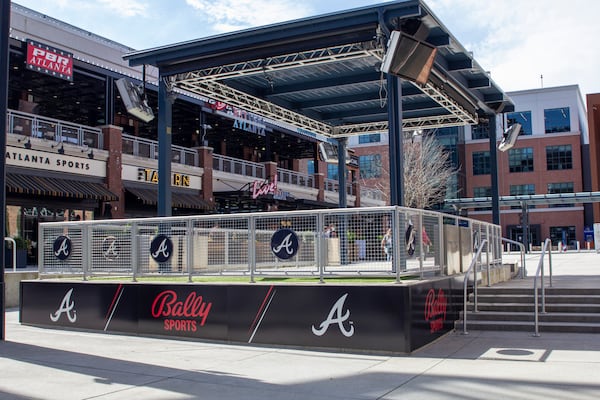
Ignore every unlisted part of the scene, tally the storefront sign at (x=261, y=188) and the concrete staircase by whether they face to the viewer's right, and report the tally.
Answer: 0

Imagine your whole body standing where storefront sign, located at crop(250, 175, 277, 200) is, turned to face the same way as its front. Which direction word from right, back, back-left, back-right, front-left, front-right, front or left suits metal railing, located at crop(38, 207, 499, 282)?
front-left

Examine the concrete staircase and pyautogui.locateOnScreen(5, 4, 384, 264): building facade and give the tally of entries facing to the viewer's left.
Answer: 0

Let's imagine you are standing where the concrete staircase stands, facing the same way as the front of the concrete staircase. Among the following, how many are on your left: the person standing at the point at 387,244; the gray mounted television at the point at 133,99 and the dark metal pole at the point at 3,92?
0

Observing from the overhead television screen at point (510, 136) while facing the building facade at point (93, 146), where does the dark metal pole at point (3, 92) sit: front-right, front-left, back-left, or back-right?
front-left

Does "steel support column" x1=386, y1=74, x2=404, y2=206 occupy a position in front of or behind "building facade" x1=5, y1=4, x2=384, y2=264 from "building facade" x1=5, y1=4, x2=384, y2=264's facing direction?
in front

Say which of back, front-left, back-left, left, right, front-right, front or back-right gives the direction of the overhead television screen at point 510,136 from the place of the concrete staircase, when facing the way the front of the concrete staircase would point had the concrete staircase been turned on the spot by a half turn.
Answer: front

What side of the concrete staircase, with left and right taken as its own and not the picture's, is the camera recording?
front

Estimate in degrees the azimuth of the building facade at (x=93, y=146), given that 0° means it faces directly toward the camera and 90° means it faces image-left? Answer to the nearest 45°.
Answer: approximately 315°

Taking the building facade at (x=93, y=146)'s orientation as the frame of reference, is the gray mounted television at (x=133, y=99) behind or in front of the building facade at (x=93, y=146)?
in front

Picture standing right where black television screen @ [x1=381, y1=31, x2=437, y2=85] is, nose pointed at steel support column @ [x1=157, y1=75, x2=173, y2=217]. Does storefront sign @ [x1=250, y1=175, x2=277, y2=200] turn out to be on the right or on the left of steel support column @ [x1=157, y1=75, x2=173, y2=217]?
right
